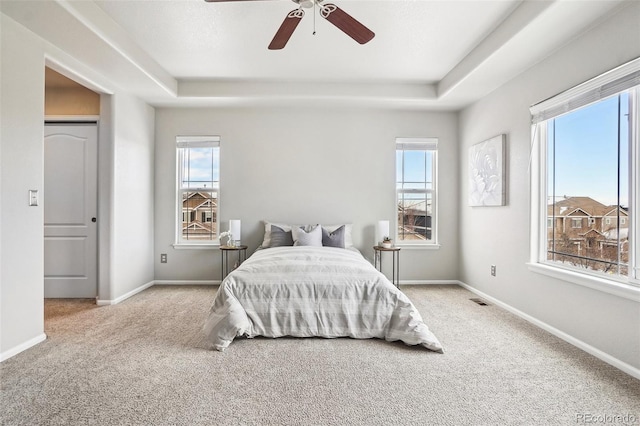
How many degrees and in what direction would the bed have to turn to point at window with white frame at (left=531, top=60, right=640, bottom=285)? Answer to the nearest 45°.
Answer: approximately 90° to its left

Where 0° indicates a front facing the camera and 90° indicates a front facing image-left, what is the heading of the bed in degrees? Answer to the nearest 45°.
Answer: approximately 0°

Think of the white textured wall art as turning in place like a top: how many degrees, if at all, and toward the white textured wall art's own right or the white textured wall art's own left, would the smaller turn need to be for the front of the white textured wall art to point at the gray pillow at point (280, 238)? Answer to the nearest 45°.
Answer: approximately 45° to the white textured wall art's own right

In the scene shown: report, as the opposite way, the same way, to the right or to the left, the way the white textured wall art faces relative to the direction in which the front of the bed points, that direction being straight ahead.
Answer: to the right

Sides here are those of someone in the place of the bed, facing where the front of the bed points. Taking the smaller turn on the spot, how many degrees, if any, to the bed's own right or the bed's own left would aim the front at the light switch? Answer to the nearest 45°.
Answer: approximately 90° to the bed's own right

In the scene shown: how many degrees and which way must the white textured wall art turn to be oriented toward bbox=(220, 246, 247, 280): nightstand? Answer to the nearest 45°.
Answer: approximately 45° to its right

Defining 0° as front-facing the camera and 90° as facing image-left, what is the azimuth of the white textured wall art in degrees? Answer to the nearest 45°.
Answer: approximately 45°

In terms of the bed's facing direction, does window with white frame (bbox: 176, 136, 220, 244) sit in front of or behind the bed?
behind

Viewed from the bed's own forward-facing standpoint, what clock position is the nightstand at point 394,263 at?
The nightstand is roughly at 7 o'clock from the bed.

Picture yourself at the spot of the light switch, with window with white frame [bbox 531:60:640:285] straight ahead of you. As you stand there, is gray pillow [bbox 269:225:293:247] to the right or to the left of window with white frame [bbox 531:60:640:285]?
left
